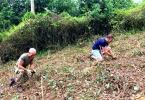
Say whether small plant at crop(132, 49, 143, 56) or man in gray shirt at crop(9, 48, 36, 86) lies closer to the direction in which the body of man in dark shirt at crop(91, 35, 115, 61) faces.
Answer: the small plant

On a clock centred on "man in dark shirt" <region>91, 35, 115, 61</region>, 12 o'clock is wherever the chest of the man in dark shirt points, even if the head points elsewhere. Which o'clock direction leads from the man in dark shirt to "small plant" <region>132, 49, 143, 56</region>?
The small plant is roughly at 11 o'clock from the man in dark shirt.

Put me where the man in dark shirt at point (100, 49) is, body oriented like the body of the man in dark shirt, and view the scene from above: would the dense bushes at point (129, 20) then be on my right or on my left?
on my left

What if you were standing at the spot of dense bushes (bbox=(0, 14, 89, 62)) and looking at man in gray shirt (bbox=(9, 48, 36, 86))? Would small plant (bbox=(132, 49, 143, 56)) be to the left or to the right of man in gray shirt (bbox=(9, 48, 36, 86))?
left

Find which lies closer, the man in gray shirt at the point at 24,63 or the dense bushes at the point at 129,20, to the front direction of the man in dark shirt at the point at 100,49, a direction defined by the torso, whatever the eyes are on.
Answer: the dense bushes
